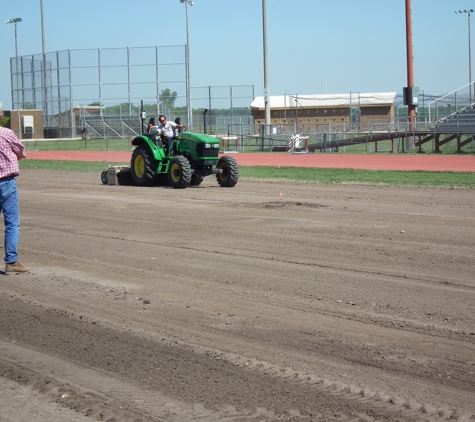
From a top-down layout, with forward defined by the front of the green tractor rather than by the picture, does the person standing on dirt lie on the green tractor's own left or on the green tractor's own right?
on the green tractor's own right

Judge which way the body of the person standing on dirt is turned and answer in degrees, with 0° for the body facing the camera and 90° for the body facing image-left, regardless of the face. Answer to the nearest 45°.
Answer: approximately 225°

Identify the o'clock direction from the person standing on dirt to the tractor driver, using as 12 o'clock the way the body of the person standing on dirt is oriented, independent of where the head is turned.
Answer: The tractor driver is roughly at 11 o'clock from the person standing on dirt.

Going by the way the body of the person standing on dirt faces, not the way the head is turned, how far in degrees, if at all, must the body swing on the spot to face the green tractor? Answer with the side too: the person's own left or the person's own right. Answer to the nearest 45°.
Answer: approximately 45° to the person's own left

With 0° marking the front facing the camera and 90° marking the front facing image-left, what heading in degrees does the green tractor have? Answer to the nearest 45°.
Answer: approximately 315°
